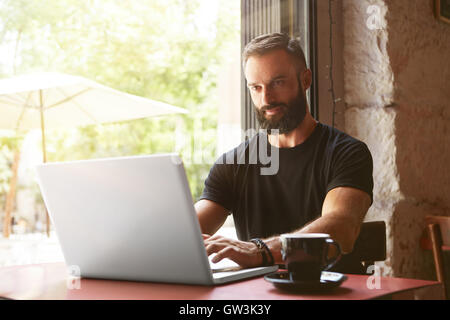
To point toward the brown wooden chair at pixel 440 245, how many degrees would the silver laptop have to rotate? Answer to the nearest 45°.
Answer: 0° — it already faces it

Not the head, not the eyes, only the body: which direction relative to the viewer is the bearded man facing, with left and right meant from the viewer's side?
facing the viewer and to the left of the viewer

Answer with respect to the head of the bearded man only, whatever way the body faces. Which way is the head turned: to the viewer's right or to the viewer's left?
to the viewer's left

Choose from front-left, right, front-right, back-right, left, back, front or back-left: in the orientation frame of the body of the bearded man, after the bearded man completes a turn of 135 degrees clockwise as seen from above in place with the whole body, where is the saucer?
back

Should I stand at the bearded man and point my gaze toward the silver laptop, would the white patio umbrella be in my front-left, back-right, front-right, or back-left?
back-right

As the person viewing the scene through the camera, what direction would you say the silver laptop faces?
facing away from the viewer and to the right of the viewer

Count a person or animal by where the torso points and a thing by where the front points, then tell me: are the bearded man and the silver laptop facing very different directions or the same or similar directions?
very different directions
